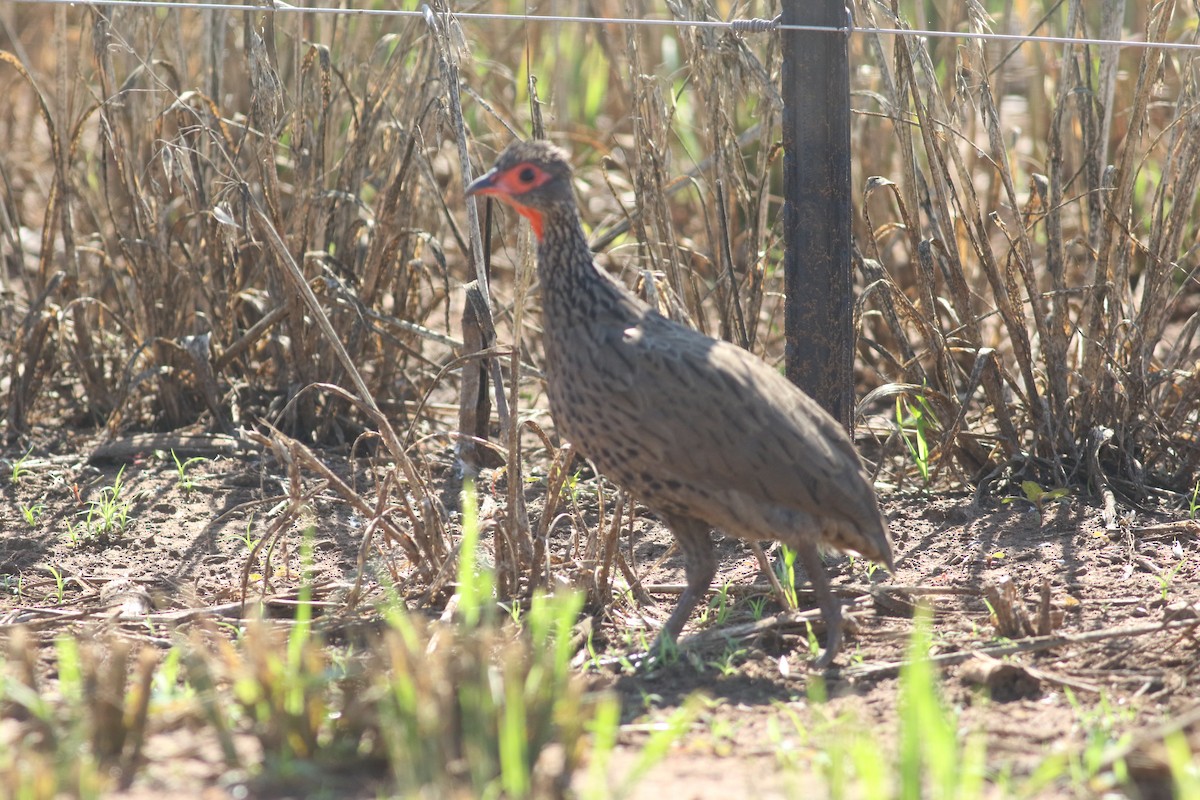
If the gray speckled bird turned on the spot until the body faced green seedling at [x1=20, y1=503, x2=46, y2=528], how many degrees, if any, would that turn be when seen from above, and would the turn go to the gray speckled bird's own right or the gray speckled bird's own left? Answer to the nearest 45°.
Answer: approximately 45° to the gray speckled bird's own right

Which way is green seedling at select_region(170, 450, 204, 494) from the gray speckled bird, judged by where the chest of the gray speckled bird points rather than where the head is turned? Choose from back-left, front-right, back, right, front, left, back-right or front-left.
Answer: front-right

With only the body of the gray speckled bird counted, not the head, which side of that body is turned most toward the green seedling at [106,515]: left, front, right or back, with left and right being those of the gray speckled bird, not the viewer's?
front

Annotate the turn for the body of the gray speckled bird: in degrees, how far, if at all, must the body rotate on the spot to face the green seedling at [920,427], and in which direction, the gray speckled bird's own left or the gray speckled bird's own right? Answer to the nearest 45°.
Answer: approximately 135° to the gray speckled bird's own right

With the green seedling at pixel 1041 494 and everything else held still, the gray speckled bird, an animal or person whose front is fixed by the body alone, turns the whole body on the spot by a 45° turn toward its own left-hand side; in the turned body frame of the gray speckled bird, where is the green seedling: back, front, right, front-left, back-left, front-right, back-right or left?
back

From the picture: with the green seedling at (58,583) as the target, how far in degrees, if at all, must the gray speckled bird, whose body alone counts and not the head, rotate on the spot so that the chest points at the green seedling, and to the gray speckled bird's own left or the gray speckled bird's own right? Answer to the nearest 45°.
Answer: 0° — it already faces it

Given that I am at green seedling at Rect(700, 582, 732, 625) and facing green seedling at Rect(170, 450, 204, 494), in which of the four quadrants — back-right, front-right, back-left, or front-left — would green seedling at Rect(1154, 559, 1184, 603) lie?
back-right

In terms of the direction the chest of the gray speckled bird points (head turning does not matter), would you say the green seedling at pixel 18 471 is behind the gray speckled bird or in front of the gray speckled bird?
in front

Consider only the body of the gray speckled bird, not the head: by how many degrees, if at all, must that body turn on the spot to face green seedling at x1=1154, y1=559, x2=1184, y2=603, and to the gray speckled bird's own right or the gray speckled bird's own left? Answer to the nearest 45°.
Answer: approximately 180°

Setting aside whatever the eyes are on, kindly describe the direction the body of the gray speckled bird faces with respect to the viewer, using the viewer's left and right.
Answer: facing to the left of the viewer
